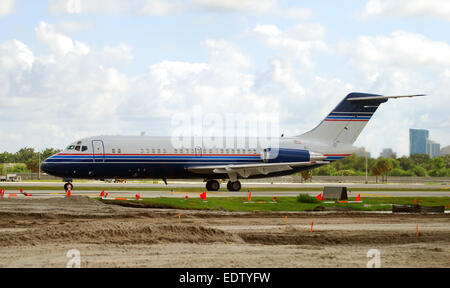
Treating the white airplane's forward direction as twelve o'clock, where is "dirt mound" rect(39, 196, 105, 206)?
The dirt mound is roughly at 10 o'clock from the white airplane.

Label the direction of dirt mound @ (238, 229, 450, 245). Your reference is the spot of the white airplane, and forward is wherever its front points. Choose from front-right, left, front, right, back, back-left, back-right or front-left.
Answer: left

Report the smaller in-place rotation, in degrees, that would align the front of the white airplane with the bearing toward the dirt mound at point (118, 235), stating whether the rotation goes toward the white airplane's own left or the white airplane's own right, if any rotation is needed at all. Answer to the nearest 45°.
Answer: approximately 90° to the white airplane's own left

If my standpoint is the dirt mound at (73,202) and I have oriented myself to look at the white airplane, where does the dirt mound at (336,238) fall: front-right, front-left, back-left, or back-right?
back-right

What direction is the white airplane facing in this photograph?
to the viewer's left

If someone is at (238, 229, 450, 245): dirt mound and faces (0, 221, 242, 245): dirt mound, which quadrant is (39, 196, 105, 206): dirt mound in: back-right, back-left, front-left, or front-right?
front-right

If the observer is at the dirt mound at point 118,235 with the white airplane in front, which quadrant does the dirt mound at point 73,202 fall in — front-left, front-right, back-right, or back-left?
front-left

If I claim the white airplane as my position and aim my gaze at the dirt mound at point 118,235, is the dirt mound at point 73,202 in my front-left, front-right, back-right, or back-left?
front-right
